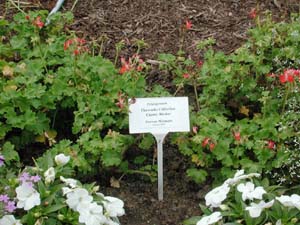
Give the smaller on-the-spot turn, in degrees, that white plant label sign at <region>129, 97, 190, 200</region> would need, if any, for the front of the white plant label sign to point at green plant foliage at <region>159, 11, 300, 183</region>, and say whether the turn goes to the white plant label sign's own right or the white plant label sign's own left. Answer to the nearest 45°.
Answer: approximately 135° to the white plant label sign's own left

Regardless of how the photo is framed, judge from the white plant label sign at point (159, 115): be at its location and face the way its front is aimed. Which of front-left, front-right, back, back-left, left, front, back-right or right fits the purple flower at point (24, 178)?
front-right

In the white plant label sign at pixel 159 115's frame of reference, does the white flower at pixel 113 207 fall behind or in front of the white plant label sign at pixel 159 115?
in front

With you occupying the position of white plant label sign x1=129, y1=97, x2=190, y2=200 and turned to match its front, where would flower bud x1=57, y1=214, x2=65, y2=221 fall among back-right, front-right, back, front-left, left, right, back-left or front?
front-right

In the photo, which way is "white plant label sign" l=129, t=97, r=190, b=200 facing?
toward the camera

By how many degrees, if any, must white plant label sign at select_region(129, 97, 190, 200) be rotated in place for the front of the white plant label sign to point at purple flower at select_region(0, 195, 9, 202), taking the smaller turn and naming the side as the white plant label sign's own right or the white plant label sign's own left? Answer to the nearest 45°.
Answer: approximately 45° to the white plant label sign's own right

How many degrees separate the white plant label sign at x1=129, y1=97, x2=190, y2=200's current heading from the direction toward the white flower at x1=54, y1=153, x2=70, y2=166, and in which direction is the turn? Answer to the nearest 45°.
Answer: approximately 45° to its right

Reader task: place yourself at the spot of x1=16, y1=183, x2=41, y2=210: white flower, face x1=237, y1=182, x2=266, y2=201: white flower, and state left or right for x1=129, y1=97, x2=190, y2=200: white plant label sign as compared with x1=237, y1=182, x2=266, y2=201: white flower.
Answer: left

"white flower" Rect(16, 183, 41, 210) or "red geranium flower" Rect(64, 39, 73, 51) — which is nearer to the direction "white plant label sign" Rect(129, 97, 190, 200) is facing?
the white flower

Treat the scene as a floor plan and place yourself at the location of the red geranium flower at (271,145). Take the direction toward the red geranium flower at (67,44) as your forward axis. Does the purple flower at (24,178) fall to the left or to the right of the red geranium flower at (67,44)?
left

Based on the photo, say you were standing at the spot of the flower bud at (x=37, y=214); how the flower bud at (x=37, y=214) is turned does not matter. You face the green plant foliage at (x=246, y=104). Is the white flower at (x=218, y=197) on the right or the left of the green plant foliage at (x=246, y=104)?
right

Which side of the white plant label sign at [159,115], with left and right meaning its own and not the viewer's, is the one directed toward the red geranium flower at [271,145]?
left

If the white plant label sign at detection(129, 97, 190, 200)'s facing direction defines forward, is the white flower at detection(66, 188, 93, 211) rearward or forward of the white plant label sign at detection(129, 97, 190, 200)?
forward

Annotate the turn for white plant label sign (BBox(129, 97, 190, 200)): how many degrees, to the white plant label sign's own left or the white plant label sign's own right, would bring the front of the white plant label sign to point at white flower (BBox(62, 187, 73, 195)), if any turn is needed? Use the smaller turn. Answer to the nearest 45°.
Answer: approximately 45° to the white plant label sign's own right

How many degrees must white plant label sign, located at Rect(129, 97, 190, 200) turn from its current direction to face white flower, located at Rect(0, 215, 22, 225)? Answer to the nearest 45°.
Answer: approximately 45° to its right

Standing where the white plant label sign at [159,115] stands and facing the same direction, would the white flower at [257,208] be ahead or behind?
ahead
